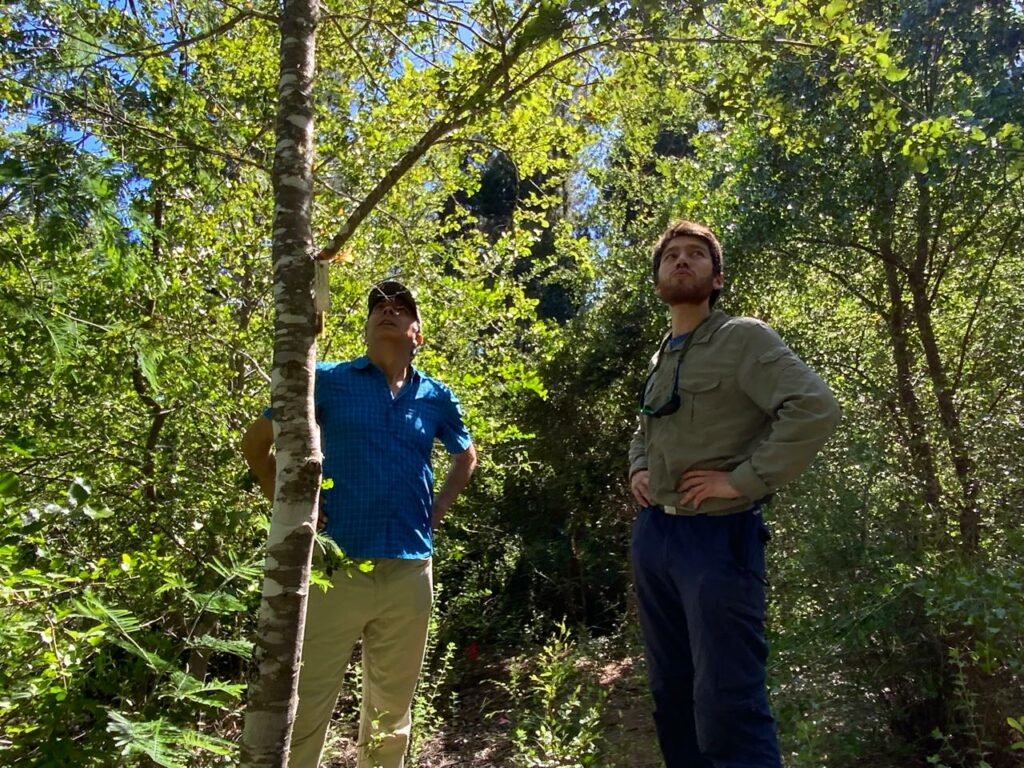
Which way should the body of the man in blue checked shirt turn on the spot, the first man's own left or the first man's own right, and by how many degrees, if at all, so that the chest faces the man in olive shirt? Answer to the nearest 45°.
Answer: approximately 45° to the first man's own left

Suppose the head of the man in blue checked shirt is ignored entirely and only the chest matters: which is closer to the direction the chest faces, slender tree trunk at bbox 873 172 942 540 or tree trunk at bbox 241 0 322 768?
the tree trunk

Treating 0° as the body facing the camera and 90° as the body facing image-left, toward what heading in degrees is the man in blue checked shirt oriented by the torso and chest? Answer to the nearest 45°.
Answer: approximately 0°

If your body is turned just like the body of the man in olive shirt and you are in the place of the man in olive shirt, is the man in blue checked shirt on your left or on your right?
on your right

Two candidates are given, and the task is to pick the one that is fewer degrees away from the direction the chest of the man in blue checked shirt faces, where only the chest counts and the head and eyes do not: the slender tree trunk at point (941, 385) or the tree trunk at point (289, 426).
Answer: the tree trunk

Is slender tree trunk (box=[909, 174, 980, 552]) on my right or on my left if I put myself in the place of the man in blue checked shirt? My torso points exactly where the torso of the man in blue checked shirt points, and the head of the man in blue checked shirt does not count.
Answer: on my left

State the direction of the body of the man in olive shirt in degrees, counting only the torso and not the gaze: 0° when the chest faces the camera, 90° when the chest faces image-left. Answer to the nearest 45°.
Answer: approximately 45°

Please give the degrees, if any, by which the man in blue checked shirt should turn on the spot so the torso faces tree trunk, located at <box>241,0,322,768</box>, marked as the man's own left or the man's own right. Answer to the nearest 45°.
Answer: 0° — they already face it
